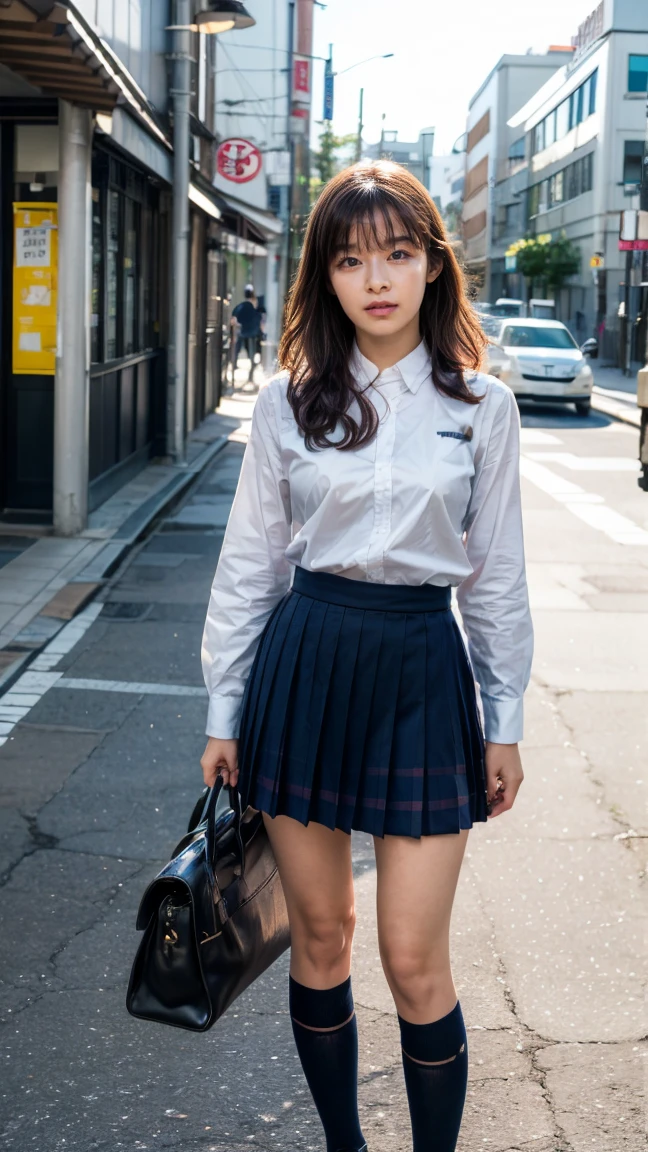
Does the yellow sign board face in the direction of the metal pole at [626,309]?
no

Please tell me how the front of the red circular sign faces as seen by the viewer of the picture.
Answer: facing the viewer

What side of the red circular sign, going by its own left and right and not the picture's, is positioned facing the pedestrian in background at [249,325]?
back

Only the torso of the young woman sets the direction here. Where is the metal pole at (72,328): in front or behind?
behind

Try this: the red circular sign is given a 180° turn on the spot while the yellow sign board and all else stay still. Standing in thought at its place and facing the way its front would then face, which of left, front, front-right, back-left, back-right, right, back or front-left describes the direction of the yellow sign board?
back

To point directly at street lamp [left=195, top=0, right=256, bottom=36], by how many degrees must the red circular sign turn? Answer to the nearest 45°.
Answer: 0° — it already faces it

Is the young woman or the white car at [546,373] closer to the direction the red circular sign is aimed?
the young woman

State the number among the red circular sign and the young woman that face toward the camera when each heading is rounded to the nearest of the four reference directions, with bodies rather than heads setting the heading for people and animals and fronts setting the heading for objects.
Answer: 2

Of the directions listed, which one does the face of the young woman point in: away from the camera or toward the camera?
toward the camera

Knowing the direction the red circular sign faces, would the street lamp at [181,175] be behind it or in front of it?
in front

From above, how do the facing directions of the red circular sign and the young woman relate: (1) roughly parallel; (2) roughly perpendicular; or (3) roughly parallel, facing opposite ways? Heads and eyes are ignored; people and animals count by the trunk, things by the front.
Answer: roughly parallel

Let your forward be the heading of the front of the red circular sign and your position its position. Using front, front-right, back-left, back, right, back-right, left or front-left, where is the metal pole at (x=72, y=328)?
front

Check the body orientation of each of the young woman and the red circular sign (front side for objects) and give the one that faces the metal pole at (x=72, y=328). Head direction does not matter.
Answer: the red circular sign

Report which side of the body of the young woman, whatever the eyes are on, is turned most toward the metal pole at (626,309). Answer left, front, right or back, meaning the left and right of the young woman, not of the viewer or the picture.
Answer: back

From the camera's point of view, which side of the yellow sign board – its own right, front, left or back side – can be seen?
front
